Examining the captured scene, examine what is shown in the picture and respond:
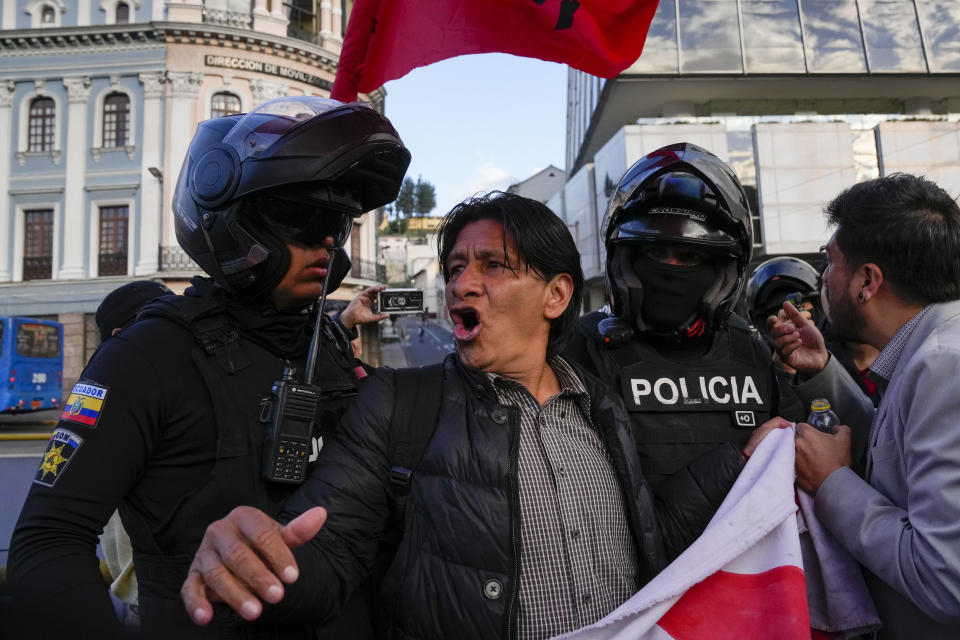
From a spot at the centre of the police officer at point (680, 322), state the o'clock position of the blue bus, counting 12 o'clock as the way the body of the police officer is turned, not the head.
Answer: The blue bus is roughly at 4 o'clock from the police officer.

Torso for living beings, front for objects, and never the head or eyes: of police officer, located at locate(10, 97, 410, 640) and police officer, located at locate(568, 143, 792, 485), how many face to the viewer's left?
0

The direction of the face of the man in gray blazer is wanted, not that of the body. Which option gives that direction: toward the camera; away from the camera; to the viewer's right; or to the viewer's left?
to the viewer's left

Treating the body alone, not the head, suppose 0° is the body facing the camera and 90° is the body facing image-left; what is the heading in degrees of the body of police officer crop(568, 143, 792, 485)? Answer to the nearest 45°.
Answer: approximately 0°

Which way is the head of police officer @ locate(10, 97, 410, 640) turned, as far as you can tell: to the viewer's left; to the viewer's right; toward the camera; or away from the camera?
to the viewer's right

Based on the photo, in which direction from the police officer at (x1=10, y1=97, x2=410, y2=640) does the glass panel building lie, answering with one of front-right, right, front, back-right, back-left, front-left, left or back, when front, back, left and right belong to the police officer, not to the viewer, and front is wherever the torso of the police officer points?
left

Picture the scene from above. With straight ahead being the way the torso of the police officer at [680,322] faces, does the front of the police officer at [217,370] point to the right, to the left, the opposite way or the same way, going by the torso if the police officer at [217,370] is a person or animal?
to the left

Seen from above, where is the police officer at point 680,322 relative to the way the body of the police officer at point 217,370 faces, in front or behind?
in front

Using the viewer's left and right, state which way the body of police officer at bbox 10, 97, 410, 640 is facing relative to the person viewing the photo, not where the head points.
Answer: facing the viewer and to the right of the viewer

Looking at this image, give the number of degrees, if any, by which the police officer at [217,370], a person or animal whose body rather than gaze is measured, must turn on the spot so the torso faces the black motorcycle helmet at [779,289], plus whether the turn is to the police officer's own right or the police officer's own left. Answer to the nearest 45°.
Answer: approximately 45° to the police officer's own left

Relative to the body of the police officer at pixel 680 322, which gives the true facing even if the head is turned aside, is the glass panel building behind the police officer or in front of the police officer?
behind

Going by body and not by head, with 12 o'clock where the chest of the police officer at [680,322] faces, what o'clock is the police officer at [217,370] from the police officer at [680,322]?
the police officer at [217,370] is roughly at 2 o'clock from the police officer at [680,322].
